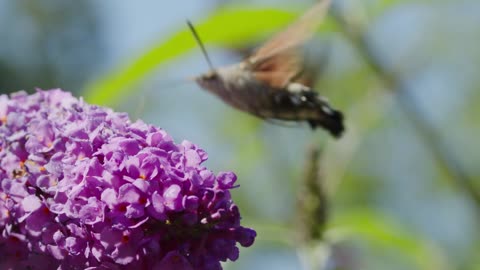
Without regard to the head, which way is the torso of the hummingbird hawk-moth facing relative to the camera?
to the viewer's left

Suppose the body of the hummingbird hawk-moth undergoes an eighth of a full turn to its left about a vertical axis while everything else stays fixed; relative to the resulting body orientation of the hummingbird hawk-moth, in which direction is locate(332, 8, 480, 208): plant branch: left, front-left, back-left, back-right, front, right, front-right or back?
back

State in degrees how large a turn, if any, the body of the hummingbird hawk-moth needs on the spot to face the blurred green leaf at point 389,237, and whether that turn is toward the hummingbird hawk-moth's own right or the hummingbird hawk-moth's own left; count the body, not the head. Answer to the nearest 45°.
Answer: approximately 135° to the hummingbird hawk-moth's own right
